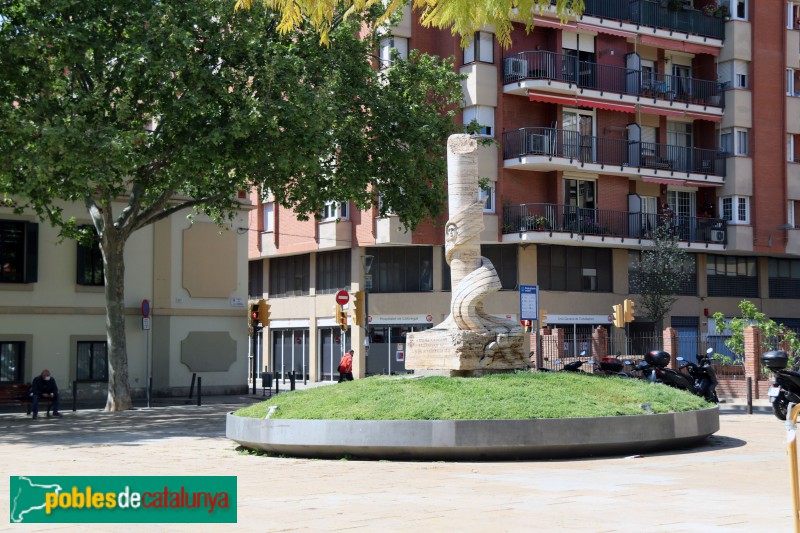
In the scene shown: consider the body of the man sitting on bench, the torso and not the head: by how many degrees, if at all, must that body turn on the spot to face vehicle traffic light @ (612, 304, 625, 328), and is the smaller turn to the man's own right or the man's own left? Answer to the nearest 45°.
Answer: approximately 90° to the man's own left

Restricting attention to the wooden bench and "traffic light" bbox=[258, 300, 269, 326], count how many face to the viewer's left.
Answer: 0

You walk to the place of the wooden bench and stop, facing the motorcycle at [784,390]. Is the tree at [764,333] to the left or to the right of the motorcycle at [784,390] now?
left

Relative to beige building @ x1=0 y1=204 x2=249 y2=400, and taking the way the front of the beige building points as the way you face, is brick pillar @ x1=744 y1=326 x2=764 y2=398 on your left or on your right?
on your left

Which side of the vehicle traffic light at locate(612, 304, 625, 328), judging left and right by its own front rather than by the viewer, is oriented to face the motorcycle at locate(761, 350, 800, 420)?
left

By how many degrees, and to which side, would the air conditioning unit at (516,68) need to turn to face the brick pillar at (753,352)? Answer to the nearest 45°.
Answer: approximately 90° to its left

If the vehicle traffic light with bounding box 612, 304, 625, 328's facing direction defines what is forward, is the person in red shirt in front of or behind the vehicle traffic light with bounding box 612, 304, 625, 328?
in front

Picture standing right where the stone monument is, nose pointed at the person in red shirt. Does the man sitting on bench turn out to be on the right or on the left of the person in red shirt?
left

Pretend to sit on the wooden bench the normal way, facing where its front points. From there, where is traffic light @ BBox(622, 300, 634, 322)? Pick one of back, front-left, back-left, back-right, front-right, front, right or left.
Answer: left

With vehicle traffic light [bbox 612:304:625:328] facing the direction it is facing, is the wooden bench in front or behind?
in front
